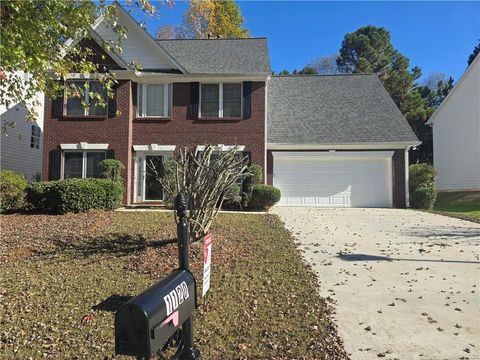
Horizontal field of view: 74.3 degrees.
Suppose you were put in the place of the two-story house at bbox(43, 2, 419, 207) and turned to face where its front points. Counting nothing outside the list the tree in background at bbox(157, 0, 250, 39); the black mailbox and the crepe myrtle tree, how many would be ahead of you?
2

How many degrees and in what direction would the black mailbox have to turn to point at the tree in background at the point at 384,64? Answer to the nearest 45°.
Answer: approximately 180°

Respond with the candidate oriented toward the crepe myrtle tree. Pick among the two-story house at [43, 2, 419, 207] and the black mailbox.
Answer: the two-story house

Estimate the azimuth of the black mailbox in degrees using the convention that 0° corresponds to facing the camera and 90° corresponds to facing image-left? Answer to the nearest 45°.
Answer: approximately 45°

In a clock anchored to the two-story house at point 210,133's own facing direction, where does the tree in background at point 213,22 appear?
The tree in background is roughly at 6 o'clock from the two-story house.

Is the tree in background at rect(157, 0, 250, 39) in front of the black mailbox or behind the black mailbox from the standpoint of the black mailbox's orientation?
behind

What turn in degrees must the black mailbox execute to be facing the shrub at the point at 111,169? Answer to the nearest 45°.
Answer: approximately 135° to its right

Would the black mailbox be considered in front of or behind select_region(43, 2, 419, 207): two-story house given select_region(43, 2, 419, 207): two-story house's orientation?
in front

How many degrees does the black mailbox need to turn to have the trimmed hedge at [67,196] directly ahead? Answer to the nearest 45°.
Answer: approximately 135° to its right

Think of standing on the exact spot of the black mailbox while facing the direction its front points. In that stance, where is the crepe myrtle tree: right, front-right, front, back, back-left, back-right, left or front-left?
back-right

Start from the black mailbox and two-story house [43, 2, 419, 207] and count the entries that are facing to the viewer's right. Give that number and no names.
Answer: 0

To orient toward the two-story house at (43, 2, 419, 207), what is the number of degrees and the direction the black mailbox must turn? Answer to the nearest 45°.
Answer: approximately 135° to its right
